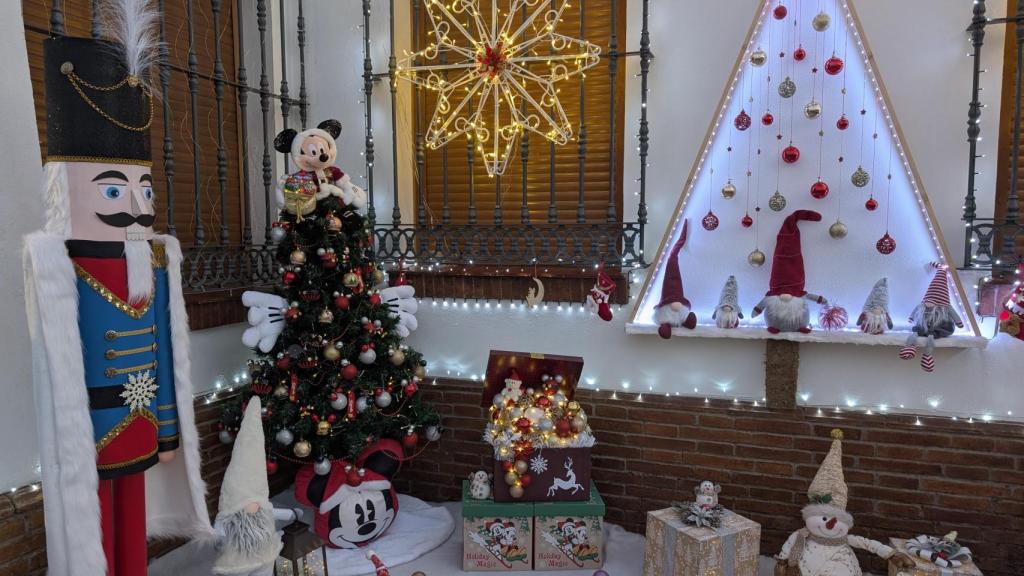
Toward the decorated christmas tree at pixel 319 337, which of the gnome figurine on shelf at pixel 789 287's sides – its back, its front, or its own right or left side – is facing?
right

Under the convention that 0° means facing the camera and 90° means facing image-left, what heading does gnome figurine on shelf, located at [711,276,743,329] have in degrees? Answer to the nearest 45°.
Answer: approximately 0°

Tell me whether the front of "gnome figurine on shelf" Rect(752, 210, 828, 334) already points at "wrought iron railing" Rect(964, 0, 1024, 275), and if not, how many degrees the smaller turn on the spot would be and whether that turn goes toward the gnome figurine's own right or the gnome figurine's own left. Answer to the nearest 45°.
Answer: approximately 90° to the gnome figurine's own left

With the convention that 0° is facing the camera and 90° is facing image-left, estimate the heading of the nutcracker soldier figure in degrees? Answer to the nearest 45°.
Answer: approximately 315°

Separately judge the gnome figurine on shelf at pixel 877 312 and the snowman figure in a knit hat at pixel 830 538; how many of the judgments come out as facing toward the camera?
2

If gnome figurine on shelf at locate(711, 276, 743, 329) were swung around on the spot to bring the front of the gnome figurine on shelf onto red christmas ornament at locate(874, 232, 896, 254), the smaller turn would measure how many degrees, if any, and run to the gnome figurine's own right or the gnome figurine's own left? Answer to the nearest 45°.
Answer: approximately 90° to the gnome figurine's own left

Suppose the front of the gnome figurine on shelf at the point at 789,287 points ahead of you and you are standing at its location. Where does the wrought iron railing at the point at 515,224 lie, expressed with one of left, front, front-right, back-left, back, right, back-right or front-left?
right

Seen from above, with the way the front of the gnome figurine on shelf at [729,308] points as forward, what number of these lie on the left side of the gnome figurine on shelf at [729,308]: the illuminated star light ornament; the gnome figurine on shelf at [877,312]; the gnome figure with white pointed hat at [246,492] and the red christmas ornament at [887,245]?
2

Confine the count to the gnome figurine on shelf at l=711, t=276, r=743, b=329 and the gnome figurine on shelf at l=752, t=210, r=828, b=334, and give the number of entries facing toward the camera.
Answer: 2

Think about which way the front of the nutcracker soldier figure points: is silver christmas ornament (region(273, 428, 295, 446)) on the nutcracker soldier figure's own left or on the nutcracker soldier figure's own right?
on the nutcracker soldier figure's own left
